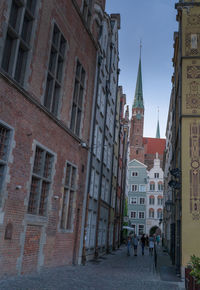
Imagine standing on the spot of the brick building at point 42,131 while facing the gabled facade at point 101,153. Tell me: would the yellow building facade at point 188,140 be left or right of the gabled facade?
right

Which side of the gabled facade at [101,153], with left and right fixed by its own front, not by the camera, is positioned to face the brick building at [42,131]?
right

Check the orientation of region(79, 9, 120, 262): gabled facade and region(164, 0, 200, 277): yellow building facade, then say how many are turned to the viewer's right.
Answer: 1

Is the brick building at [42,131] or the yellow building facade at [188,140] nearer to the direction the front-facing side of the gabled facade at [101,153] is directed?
the yellow building facade

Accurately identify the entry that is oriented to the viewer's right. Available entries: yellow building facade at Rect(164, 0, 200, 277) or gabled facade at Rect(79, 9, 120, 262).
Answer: the gabled facade

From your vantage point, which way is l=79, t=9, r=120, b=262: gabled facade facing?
to the viewer's right

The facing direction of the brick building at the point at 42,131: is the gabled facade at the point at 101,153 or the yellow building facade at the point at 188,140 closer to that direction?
the yellow building facade

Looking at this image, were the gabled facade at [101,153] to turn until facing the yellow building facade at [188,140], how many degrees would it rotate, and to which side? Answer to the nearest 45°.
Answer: approximately 45° to its right

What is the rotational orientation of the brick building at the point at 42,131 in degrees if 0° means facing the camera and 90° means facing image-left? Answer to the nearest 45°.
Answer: approximately 315°
